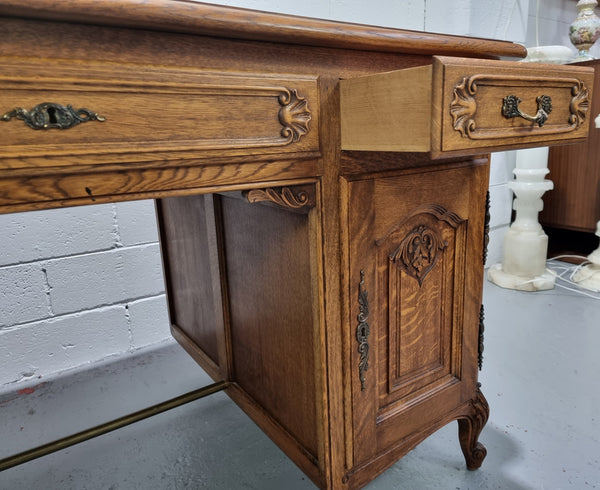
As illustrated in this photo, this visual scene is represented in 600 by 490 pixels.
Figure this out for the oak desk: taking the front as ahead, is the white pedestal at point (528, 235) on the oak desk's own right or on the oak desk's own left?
on the oak desk's own left
